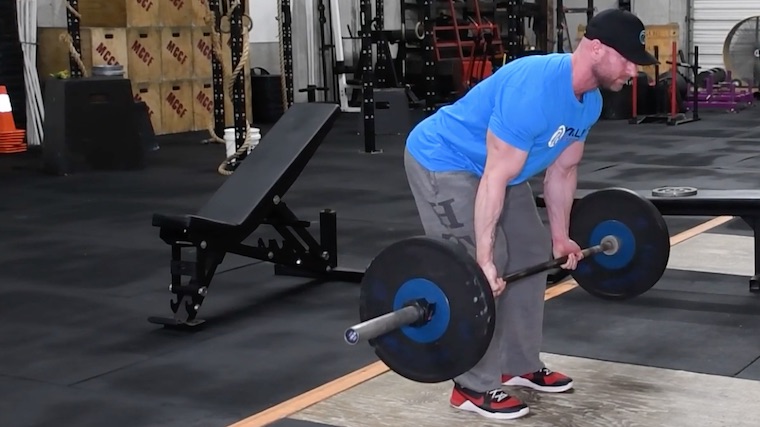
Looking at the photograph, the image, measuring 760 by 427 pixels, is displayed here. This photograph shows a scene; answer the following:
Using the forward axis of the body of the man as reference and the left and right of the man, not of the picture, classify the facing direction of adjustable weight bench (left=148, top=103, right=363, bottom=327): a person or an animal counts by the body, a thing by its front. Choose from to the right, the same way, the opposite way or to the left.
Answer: to the right

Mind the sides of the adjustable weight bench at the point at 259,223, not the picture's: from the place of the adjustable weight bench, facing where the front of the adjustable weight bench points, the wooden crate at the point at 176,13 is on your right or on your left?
on your right

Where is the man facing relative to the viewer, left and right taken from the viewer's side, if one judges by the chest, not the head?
facing the viewer and to the right of the viewer

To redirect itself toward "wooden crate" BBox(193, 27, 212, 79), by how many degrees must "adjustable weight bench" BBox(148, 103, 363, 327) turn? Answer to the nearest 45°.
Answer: approximately 135° to its right

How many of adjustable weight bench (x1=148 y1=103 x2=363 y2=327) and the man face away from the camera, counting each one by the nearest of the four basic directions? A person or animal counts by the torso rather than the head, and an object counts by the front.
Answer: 0

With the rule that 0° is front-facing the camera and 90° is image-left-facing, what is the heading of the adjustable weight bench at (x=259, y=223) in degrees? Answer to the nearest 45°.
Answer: approximately 45°

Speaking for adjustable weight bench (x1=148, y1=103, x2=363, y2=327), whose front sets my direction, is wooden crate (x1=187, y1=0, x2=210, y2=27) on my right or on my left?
on my right
